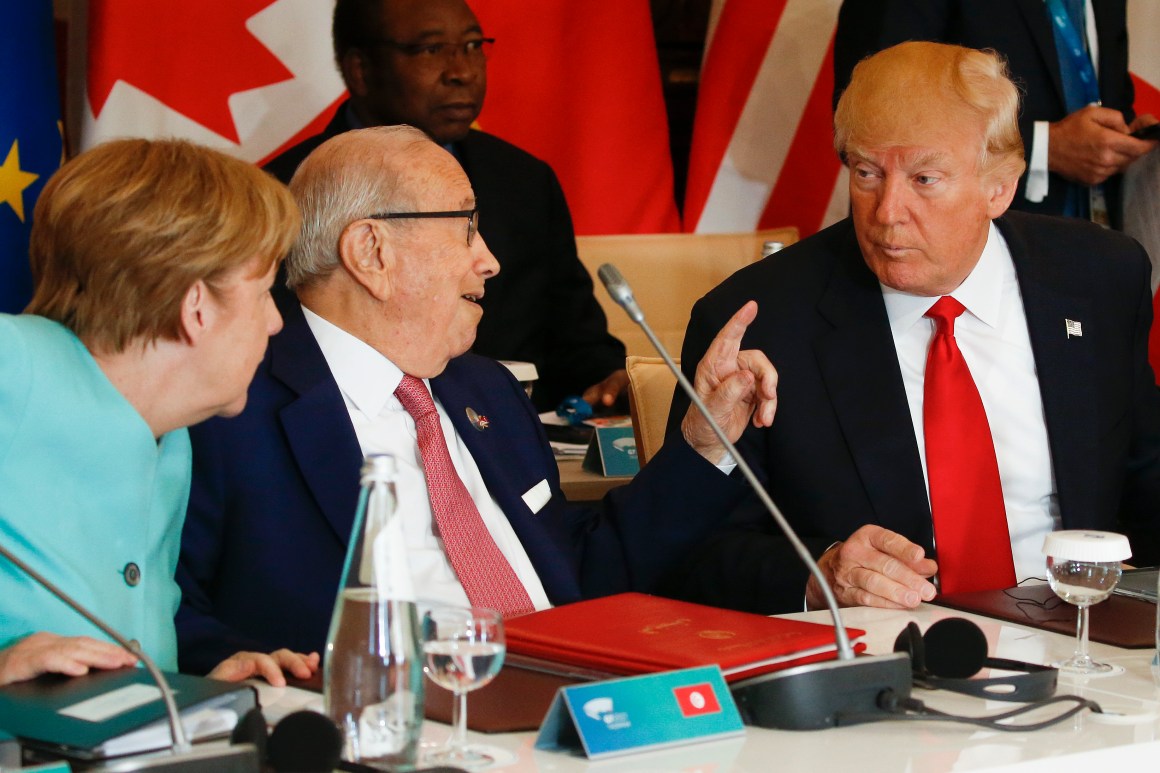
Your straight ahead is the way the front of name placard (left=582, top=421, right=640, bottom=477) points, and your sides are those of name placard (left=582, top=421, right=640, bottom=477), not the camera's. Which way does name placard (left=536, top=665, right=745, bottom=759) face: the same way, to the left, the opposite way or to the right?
the same way

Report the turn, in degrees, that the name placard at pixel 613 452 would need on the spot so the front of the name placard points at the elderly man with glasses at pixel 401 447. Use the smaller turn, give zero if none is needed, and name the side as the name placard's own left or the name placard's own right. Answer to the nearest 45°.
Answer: approximately 45° to the name placard's own right

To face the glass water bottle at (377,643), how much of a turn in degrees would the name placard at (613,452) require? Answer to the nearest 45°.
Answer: approximately 45° to its right

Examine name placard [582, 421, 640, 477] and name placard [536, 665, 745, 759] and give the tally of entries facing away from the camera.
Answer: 0

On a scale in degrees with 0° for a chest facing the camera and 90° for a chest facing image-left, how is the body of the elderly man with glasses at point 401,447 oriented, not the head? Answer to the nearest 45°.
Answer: approximately 315°

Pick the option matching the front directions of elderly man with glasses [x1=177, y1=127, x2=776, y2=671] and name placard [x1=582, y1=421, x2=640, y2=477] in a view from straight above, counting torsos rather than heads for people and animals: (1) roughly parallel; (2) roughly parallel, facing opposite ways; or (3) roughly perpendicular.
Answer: roughly parallel

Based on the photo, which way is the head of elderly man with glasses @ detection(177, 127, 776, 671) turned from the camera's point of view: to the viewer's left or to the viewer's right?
to the viewer's right

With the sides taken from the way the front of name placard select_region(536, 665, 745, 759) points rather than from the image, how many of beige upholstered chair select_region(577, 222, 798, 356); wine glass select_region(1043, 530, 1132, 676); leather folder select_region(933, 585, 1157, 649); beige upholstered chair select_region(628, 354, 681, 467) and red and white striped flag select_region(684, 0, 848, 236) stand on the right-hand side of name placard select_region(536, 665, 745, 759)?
0

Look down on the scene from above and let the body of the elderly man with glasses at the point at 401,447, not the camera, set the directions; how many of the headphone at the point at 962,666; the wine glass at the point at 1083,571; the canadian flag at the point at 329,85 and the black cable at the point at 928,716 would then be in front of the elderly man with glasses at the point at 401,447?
3

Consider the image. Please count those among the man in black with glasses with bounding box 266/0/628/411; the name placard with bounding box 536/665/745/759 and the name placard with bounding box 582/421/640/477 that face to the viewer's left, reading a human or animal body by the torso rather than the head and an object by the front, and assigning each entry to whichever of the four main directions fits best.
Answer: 0

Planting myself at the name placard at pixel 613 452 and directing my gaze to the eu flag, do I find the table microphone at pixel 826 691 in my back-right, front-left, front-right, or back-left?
back-left

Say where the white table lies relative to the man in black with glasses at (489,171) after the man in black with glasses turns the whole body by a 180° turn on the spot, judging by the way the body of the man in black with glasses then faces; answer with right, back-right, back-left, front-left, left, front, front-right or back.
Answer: back-left

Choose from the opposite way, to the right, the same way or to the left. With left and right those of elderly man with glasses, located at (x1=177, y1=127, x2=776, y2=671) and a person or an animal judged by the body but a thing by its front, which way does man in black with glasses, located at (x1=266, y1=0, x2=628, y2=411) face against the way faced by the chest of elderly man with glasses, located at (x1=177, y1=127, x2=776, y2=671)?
the same way

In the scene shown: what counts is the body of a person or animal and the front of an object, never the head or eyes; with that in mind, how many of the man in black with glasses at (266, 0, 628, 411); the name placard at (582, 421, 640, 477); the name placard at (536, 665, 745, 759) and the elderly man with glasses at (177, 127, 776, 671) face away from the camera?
0

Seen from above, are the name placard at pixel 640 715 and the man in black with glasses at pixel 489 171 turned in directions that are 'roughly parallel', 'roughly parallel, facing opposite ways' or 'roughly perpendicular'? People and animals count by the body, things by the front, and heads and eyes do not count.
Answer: roughly parallel

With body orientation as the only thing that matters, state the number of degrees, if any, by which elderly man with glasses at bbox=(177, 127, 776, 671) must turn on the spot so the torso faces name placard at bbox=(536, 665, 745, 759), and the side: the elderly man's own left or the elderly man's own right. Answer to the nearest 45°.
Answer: approximately 45° to the elderly man's own right

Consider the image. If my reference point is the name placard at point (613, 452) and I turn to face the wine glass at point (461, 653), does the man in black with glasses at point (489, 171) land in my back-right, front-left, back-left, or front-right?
back-right

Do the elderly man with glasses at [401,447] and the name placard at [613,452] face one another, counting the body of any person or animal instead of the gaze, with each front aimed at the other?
no

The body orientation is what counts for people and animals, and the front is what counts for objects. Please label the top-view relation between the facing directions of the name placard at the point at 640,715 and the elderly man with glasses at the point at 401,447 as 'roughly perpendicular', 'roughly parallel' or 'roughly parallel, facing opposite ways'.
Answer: roughly parallel

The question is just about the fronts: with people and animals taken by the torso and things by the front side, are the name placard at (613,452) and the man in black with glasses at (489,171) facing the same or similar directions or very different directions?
same or similar directions

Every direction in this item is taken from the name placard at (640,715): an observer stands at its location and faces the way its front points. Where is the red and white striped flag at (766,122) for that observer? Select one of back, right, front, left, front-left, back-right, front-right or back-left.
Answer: back-left
